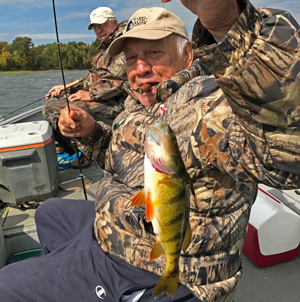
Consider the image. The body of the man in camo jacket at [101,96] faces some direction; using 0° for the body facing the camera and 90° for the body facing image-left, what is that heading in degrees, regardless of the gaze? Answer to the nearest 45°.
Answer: approximately 45°

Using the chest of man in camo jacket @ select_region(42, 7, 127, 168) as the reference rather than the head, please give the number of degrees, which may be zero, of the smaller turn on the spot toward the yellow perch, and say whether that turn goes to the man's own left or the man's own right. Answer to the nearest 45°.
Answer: approximately 45° to the man's own left

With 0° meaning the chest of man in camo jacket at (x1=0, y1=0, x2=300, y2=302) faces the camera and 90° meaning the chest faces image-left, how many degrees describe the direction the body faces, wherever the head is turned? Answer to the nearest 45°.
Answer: approximately 45°

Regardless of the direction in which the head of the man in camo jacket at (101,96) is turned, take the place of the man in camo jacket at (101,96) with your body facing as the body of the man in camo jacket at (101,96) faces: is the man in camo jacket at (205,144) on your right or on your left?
on your left

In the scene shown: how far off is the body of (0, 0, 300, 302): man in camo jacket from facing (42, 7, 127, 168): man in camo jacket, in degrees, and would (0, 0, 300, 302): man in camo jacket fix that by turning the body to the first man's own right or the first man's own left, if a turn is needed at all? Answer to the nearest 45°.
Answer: approximately 135° to the first man's own right
